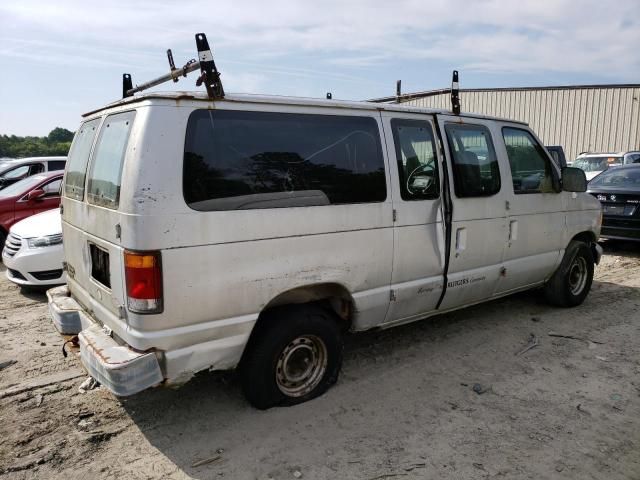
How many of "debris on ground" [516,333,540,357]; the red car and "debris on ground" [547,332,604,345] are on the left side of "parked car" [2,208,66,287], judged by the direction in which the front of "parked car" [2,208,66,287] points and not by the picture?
2

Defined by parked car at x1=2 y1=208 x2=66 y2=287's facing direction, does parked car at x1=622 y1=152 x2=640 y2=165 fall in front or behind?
behind

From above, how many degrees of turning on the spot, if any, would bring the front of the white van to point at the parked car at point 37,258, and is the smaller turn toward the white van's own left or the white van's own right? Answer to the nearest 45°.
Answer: approximately 90° to the white van's own left

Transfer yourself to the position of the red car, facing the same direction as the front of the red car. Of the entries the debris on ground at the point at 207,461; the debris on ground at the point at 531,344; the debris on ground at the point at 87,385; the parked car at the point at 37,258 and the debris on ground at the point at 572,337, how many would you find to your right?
0

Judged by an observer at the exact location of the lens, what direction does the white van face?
facing away from the viewer and to the right of the viewer

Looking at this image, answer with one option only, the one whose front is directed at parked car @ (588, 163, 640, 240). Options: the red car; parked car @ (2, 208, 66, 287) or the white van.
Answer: the white van

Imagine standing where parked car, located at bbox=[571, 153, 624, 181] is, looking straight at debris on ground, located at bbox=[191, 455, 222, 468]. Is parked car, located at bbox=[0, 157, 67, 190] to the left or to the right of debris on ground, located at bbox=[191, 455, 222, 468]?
right

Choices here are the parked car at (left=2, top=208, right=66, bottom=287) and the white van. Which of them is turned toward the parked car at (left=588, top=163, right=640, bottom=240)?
the white van

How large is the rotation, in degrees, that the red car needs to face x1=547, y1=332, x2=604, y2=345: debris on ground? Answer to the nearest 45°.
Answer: approximately 90° to its left

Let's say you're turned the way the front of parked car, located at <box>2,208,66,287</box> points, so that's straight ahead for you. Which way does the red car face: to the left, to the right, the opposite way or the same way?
the same way

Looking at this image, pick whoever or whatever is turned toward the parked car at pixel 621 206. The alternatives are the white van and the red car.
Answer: the white van

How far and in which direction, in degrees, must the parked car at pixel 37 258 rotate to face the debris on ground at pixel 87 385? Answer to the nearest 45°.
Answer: approximately 45° to its left

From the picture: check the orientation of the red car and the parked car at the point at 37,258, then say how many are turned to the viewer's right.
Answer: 0

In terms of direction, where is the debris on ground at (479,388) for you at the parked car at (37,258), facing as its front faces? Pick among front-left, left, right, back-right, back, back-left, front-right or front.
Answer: left

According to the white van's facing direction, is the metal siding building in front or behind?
in front
